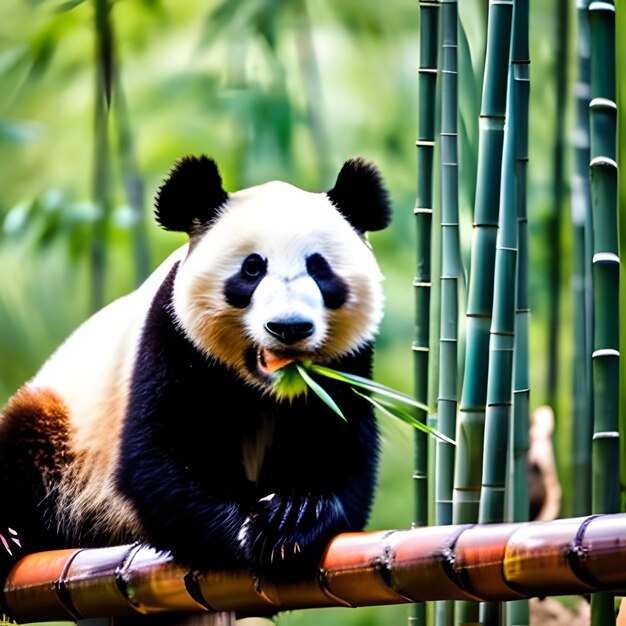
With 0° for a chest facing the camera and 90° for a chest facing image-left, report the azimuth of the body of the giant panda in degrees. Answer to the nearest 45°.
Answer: approximately 315°

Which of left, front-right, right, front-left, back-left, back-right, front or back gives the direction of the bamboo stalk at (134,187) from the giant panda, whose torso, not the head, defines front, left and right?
back-left

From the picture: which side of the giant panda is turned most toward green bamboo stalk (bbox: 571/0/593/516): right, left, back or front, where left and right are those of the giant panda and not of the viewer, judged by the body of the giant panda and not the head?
left

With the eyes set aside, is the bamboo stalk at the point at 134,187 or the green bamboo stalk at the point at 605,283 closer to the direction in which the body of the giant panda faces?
the green bamboo stalk

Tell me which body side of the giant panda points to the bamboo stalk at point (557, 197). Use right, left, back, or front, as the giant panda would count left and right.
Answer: left

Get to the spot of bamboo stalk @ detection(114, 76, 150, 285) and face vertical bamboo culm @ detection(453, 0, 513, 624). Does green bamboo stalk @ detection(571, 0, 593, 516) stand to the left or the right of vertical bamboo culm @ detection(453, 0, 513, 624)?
left

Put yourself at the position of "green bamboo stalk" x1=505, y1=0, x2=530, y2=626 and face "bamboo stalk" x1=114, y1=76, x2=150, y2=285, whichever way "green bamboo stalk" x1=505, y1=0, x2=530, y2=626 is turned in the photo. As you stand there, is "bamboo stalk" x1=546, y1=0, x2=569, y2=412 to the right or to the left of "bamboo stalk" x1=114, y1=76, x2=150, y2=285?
right
